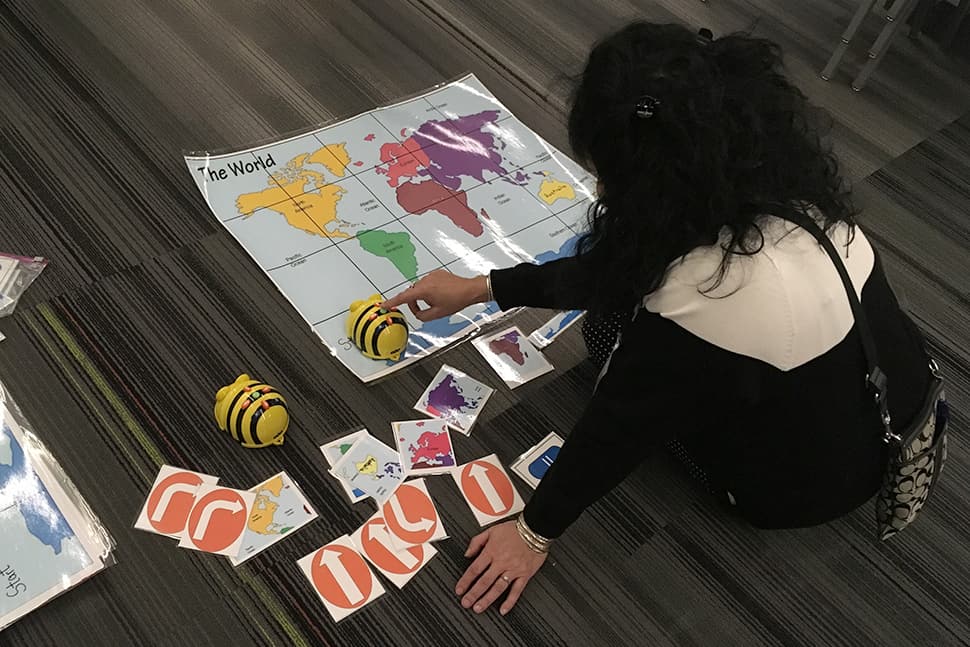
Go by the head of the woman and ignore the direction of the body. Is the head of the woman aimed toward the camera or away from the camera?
away from the camera

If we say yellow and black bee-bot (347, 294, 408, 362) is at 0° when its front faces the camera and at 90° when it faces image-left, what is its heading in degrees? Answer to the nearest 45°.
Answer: approximately 135°

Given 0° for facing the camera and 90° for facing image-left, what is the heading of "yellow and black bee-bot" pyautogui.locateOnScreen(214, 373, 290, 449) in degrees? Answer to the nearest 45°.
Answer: approximately 135°

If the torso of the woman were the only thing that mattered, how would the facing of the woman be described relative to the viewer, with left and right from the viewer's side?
facing away from the viewer and to the left of the viewer
